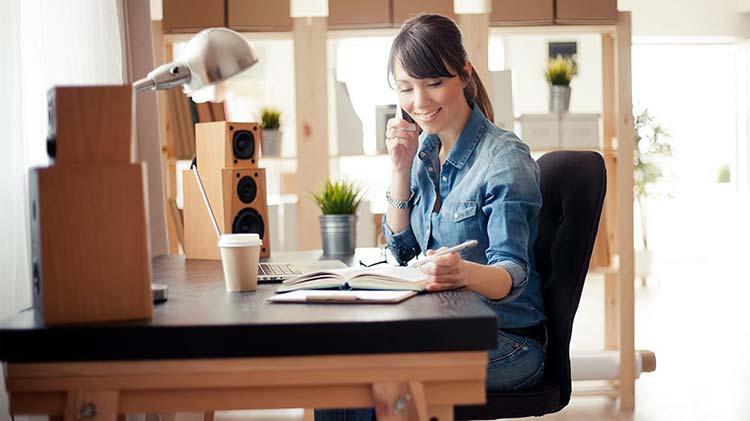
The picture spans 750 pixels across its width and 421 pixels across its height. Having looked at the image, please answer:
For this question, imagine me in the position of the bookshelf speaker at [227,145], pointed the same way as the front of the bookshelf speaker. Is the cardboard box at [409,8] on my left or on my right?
on my left

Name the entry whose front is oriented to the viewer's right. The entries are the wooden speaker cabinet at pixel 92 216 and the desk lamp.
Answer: the desk lamp

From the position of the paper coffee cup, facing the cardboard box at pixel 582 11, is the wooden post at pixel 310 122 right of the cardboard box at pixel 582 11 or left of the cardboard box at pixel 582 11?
left

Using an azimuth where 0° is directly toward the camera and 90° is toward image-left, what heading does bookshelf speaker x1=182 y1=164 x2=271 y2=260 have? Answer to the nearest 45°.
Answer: approximately 315°

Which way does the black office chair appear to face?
to the viewer's left

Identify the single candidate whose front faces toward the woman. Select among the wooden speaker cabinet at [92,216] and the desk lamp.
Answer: the desk lamp

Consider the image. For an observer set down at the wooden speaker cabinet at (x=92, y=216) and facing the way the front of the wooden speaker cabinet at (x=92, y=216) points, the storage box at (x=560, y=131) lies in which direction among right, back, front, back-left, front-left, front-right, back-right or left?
back-right

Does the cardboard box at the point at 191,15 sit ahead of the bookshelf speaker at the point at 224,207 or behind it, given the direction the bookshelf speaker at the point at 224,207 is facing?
behind

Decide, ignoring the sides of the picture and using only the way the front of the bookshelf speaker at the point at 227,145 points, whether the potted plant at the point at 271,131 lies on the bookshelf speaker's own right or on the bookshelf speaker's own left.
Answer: on the bookshelf speaker's own left

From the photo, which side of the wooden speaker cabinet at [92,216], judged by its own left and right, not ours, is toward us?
left

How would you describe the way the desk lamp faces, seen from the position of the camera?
facing to the right of the viewer

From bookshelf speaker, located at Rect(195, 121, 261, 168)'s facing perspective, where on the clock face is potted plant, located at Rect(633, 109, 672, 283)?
The potted plant is roughly at 9 o'clock from the bookshelf speaker.

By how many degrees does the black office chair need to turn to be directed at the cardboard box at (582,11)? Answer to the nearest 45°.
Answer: approximately 90° to its right
